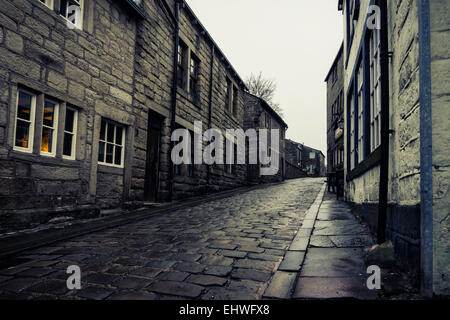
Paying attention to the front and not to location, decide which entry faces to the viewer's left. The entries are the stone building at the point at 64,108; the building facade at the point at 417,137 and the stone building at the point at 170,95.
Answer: the building facade

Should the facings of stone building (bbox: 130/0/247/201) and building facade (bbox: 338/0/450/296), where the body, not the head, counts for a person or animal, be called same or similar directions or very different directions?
very different directions

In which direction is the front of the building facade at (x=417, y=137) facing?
to the viewer's left

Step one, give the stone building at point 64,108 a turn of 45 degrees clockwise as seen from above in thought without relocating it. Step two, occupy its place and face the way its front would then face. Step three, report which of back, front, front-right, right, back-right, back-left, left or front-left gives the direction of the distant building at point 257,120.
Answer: back-left

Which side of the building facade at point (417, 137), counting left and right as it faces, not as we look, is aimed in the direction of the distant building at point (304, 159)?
right

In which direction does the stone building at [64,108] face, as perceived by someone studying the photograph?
facing the viewer and to the right of the viewer

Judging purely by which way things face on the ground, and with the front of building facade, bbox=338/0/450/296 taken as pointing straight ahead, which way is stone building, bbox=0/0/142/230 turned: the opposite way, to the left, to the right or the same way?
the opposite way

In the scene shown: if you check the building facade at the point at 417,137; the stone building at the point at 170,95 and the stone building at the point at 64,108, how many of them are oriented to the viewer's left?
1

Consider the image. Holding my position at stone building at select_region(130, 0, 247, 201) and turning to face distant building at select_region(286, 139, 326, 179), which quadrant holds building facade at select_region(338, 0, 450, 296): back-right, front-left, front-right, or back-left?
back-right

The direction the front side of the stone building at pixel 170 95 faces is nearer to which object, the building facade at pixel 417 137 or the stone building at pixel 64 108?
the building facade

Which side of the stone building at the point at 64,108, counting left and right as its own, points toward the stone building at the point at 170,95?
left

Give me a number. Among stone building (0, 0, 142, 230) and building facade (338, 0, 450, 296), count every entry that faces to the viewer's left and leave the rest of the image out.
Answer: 1
